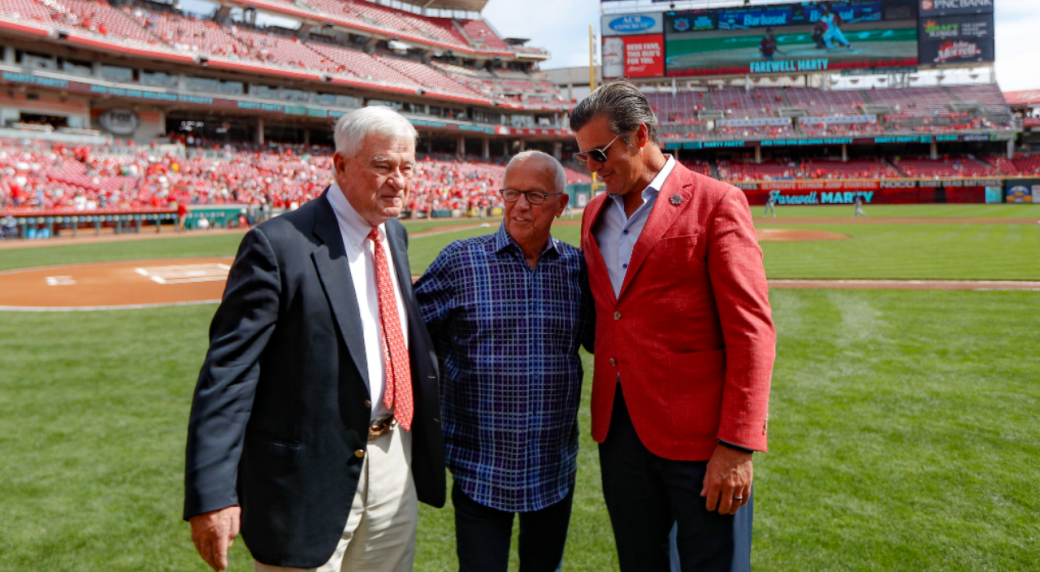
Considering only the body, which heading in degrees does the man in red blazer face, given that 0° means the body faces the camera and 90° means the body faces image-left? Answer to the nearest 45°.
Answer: approximately 45°

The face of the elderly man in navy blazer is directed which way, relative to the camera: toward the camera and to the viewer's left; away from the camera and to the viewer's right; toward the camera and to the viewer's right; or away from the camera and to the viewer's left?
toward the camera and to the viewer's right

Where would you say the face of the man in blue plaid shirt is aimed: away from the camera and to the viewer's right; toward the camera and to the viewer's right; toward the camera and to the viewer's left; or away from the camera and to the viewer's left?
toward the camera and to the viewer's left

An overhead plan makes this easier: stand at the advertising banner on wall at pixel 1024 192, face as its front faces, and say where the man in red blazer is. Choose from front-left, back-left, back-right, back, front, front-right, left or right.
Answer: front

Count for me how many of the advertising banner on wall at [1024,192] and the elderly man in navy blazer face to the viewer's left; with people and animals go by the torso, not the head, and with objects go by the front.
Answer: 0

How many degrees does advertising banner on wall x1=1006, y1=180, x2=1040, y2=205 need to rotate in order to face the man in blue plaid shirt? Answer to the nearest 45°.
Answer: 0° — it already faces them

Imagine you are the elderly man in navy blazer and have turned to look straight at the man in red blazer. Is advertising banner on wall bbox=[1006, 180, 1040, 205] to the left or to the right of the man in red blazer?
left

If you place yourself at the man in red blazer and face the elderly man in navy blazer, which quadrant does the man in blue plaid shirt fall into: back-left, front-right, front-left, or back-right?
front-right

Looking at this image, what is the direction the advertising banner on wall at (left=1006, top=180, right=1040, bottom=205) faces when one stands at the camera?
facing the viewer

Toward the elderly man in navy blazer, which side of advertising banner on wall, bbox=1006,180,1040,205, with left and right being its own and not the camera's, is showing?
front

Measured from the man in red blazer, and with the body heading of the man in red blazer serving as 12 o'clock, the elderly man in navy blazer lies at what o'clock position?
The elderly man in navy blazer is roughly at 1 o'clock from the man in red blazer.
